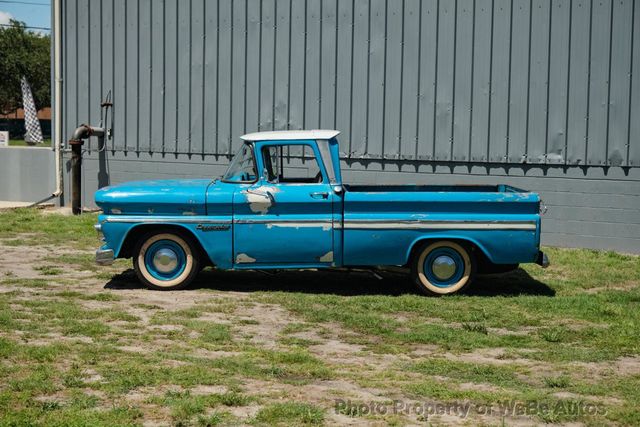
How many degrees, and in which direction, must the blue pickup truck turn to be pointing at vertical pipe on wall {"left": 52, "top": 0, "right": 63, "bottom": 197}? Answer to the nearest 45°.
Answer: approximately 45° to its right

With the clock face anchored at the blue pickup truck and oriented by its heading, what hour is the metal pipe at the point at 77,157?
The metal pipe is roughly at 2 o'clock from the blue pickup truck.

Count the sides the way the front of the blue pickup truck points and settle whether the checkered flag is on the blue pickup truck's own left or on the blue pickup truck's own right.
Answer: on the blue pickup truck's own right

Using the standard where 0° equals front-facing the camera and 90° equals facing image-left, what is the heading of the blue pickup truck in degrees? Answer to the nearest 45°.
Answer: approximately 90°
